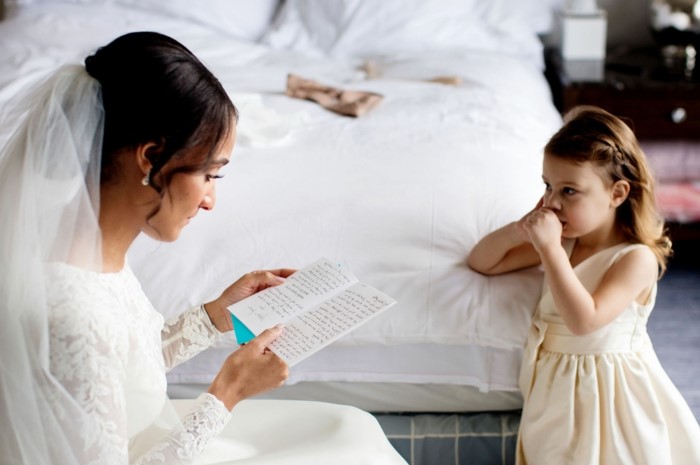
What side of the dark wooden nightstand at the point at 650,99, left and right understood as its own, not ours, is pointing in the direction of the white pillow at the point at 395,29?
right

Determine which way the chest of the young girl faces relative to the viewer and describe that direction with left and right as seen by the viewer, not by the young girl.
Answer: facing the viewer and to the left of the viewer

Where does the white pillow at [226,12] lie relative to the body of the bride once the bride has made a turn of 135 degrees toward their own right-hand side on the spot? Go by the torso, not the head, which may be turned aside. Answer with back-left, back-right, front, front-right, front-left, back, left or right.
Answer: back-right

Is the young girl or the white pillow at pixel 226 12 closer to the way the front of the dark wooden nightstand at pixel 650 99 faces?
the young girl

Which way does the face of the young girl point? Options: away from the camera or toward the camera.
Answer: toward the camera

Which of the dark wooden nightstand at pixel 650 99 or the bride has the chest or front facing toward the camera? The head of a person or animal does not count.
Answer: the dark wooden nightstand

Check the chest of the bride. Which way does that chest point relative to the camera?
to the viewer's right

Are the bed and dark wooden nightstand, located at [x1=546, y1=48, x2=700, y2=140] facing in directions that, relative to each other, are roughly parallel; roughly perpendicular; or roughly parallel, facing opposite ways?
roughly parallel

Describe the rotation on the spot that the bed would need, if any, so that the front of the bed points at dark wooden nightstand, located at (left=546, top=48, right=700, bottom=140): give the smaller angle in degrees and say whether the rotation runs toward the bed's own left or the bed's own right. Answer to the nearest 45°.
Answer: approximately 135° to the bed's own left

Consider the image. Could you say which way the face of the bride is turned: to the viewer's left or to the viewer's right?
to the viewer's right

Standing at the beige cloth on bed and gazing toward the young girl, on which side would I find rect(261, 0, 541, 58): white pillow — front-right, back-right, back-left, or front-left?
back-left

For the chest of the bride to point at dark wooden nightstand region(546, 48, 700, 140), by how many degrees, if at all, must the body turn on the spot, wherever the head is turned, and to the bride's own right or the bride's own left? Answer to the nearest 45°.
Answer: approximately 45° to the bride's own left

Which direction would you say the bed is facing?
toward the camera
